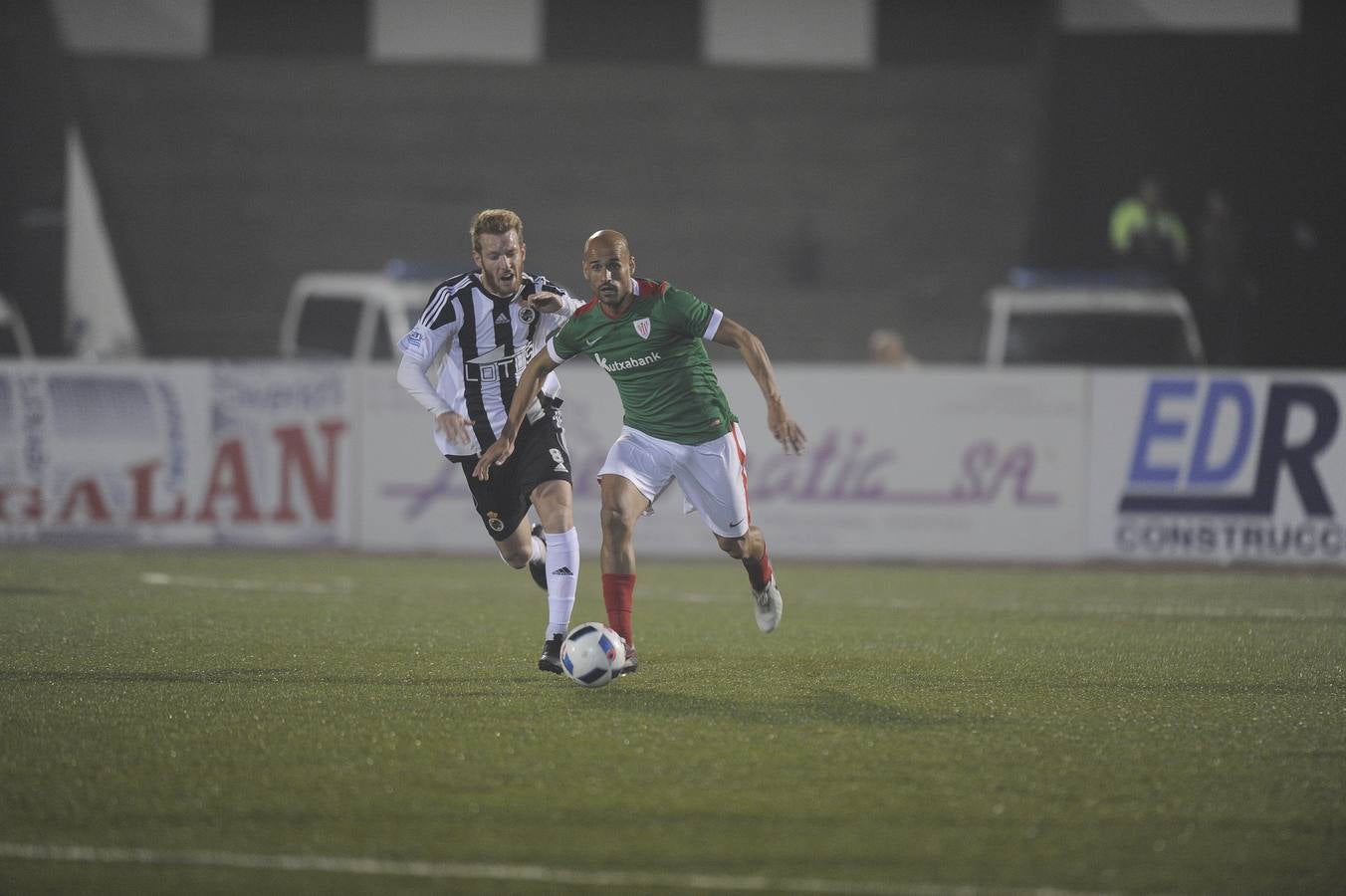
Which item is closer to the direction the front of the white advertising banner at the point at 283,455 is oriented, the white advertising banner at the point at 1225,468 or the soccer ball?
the soccer ball

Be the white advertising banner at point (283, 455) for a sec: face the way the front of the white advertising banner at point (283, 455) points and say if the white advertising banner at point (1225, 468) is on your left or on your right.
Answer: on your left

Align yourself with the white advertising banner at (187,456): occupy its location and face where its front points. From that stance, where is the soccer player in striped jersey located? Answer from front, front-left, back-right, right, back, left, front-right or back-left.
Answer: front

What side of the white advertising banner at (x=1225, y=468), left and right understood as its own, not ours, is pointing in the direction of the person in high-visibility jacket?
back

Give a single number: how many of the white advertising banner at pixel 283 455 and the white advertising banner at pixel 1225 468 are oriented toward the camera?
2

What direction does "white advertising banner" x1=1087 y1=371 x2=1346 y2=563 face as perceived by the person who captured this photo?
facing the viewer

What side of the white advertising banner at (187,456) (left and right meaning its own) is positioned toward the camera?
front

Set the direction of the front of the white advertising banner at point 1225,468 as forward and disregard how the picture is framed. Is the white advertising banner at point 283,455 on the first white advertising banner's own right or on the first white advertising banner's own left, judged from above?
on the first white advertising banner's own right

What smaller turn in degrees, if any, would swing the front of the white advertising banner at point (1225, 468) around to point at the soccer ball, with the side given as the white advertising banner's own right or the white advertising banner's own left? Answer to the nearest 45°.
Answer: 0° — it already faces it

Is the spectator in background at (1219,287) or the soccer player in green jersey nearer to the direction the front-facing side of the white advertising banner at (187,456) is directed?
the soccer player in green jersey

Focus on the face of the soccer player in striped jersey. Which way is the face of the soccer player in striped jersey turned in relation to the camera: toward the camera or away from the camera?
toward the camera

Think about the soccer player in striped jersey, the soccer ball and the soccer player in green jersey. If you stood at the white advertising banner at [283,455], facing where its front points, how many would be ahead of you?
3

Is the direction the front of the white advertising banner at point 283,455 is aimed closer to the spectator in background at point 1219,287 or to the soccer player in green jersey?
the soccer player in green jersey

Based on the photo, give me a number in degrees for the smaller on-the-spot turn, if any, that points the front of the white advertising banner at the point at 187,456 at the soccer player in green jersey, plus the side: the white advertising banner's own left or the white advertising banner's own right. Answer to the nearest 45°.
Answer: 0° — it already faces them

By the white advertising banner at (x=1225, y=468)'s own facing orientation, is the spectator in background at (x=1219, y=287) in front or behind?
behind

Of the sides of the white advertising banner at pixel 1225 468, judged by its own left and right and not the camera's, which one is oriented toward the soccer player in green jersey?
front

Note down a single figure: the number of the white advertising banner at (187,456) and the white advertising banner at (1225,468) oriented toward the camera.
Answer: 2
